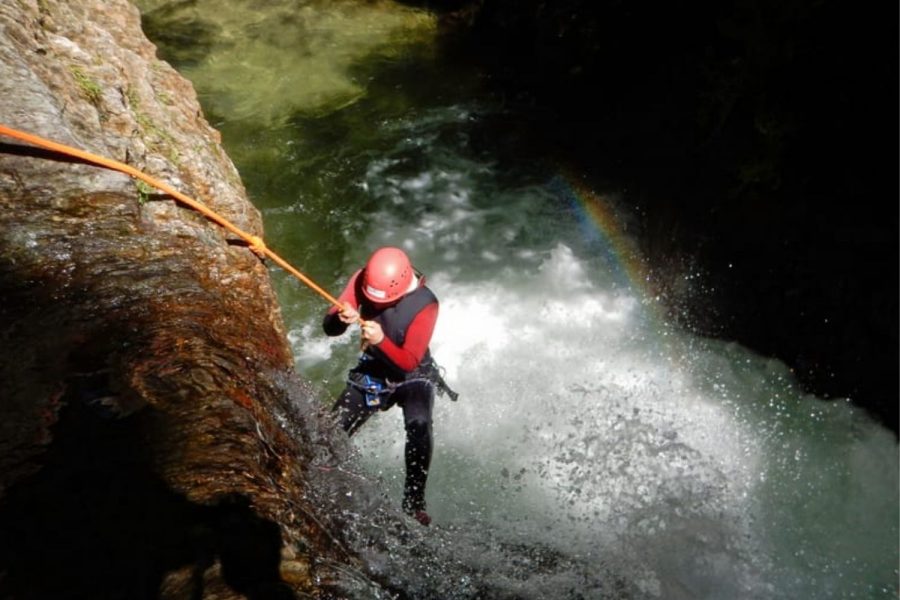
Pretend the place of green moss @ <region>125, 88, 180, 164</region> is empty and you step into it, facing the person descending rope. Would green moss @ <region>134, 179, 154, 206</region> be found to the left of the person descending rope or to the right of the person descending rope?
right

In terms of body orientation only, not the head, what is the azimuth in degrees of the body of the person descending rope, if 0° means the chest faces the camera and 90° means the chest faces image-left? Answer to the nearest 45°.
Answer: approximately 45°

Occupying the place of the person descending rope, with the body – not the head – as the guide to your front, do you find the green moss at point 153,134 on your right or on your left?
on your right
